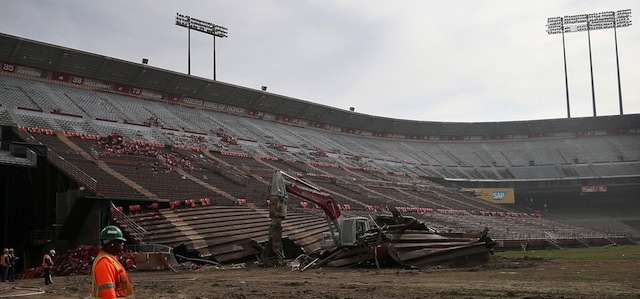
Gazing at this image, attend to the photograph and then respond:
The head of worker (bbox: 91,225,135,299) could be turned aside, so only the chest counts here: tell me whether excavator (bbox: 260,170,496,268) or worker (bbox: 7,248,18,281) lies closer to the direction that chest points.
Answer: the excavator

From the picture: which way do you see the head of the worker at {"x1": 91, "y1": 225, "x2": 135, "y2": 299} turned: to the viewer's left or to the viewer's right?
to the viewer's right

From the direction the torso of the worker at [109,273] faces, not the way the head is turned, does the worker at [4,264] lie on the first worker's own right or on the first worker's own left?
on the first worker's own left

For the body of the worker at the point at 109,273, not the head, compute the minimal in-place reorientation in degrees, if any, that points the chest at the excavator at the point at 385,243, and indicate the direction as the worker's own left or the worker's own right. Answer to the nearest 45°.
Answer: approximately 45° to the worker's own left

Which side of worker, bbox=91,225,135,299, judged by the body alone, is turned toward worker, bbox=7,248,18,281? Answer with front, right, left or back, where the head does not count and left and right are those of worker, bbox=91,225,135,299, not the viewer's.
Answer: left

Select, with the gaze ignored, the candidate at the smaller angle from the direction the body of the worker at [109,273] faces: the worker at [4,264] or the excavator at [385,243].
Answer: the excavator

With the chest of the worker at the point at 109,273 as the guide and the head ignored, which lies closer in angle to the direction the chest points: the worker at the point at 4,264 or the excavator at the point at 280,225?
the excavator

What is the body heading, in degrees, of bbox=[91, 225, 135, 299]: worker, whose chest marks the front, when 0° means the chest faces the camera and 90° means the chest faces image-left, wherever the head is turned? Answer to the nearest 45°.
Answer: approximately 270°
